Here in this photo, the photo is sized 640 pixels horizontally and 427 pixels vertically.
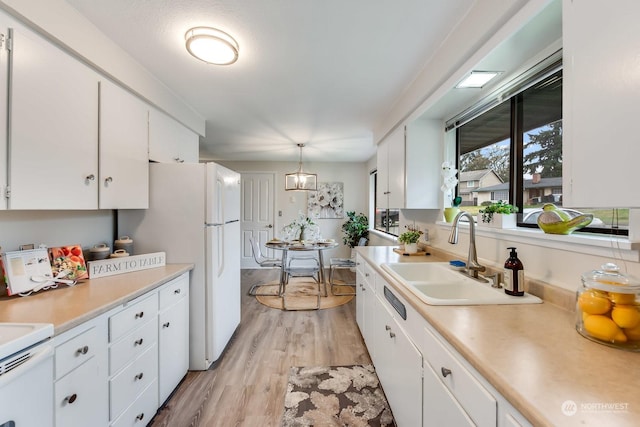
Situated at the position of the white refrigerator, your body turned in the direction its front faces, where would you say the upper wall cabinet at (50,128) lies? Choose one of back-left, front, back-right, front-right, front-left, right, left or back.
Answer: back-right

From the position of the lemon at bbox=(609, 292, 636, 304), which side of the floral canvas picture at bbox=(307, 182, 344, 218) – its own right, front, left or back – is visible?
front

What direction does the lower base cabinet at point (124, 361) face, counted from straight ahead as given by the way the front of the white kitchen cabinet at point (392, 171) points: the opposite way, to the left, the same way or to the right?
the opposite way

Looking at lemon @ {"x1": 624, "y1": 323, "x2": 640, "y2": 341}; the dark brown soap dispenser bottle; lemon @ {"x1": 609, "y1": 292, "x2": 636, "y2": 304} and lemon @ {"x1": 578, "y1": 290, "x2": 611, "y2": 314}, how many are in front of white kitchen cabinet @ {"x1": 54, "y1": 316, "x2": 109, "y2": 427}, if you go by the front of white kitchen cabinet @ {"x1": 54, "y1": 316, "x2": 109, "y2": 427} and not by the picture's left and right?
4

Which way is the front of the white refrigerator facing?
to the viewer's right

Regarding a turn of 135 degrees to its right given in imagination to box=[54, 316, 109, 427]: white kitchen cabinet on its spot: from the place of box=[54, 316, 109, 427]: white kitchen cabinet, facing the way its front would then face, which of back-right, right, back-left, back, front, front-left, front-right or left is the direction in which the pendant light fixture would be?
back-right

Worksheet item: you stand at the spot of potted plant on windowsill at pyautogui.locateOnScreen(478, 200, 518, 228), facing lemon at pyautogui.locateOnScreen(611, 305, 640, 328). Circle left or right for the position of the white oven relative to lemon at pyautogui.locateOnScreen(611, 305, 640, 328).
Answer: right

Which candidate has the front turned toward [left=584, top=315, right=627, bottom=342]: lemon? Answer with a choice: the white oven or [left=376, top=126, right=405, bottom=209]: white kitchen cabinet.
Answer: the white oven

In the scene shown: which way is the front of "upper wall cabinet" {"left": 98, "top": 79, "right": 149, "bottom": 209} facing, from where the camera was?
facing the viewer and to the right of the viewer

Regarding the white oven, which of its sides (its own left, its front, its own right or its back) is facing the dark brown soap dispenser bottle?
front

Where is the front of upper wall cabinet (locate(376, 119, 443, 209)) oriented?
to the viewer's left

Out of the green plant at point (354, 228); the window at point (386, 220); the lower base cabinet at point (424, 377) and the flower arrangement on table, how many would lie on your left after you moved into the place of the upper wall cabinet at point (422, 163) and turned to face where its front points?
1
